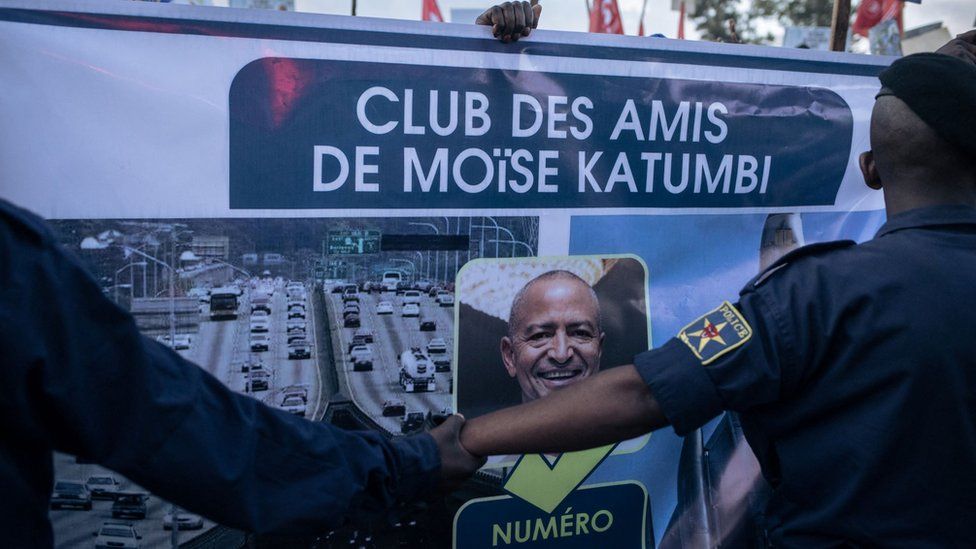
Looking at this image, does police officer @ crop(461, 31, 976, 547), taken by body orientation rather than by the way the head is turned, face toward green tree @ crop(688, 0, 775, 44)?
yes

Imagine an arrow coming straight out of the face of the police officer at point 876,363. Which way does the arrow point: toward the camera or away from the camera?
away from the camera

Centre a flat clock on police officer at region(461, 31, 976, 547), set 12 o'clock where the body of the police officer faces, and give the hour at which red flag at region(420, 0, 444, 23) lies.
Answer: The red flag is roughly at 11 o'clock from the police officer.

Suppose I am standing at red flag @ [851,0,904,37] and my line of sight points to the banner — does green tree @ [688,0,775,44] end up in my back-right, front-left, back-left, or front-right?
back-right

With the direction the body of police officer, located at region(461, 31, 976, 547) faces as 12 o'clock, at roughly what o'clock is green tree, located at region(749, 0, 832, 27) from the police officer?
The green tree is roughly at 12 o'clock from the police officer.

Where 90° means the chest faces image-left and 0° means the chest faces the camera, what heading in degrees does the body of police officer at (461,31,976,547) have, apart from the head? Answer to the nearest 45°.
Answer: approximately 180°
